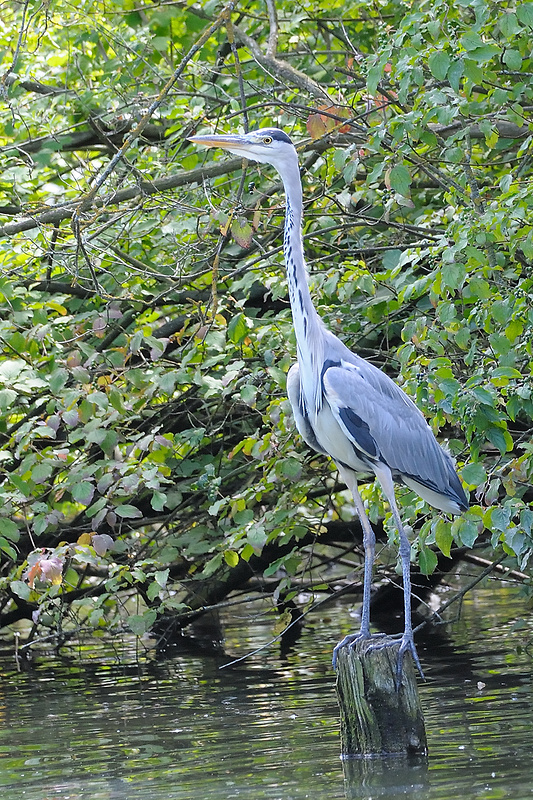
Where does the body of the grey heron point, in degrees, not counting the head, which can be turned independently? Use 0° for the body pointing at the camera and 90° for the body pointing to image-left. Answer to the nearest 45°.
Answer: approximately 45°
